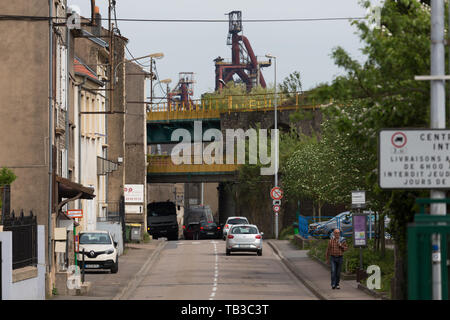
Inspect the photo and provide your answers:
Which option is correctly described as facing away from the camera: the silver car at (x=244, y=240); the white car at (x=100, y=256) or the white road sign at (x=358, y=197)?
the silver car at (x=244, y=240)

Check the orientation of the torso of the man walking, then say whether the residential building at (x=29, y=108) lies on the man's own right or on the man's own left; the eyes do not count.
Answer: on the man's own right

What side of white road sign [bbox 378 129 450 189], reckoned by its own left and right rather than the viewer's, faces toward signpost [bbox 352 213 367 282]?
back

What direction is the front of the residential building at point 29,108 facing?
to the viewer's right

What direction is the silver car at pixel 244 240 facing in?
away from the camera

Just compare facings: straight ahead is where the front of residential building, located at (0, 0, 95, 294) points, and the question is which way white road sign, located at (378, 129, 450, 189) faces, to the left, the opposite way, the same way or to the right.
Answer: to the right

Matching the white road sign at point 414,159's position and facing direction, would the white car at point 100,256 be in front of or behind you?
behind
